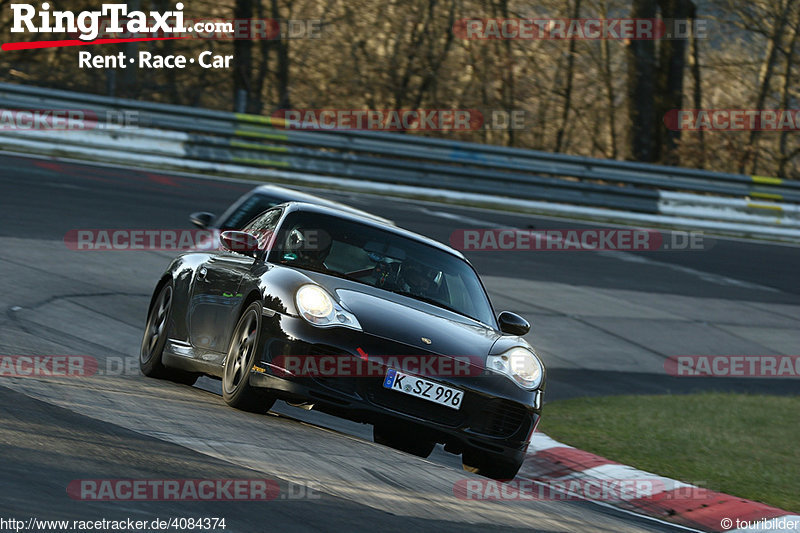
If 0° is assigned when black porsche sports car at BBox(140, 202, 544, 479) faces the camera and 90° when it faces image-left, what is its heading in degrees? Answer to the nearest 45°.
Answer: approximately 315°

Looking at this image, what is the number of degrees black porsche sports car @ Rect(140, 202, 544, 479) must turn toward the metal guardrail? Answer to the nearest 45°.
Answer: approximately 135° to its left

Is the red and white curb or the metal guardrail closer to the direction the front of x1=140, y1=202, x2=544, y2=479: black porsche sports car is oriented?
the red and white curb

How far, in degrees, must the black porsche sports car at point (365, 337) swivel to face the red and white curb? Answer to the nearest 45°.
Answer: approximately 45° to its left
